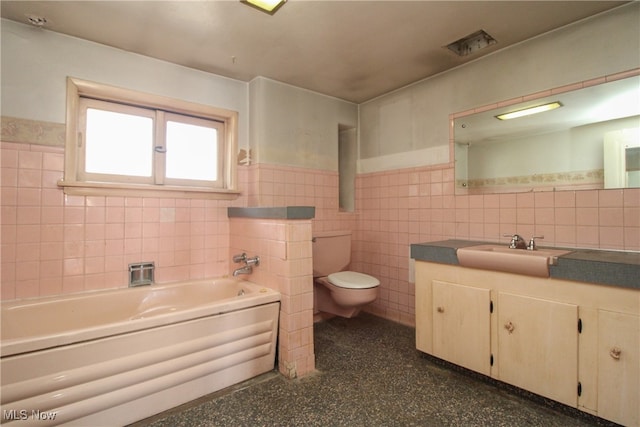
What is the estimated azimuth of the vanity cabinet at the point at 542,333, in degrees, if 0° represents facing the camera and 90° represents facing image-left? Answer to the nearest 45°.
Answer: approximately 45°

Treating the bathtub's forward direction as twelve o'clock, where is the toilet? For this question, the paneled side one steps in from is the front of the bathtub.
The toilet is roughly at 10 o'clock from the bathtub.

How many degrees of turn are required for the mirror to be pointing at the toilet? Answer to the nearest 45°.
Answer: approximately 45° to its right

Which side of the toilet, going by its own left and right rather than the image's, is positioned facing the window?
right
